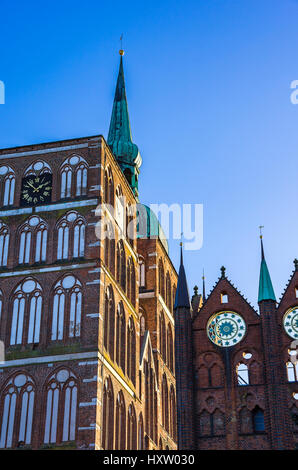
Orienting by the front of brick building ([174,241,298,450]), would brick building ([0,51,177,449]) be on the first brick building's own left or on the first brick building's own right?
on the first brick building's own right

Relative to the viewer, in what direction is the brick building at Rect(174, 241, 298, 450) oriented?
toward the camera
